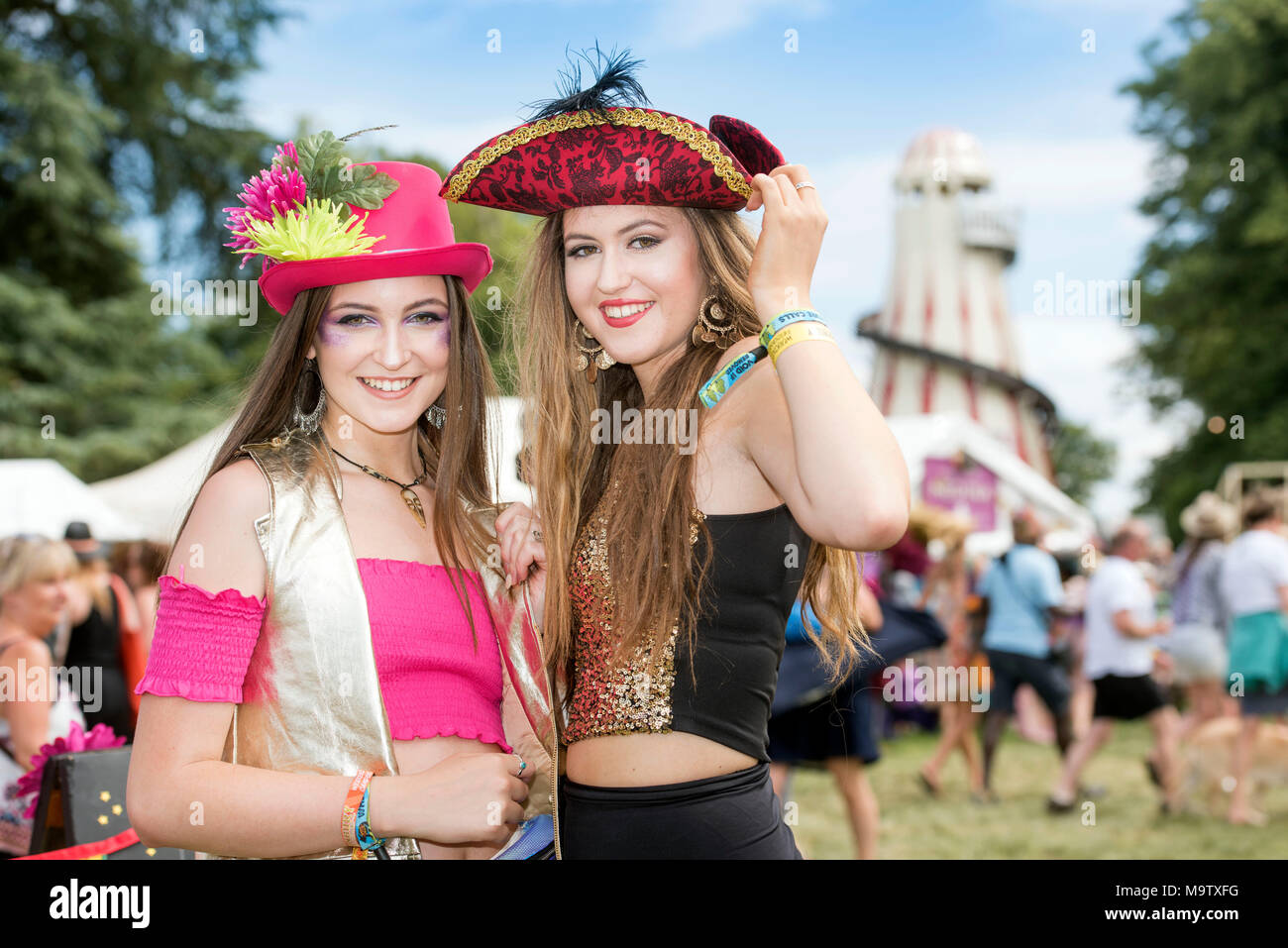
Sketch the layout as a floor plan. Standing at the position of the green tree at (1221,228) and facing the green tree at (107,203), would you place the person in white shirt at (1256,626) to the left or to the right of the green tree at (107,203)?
left

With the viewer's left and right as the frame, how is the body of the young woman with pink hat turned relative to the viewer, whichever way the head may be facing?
facing the viewer and to the right of the viewer

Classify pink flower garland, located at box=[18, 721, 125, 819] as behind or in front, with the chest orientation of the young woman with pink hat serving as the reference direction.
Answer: behind

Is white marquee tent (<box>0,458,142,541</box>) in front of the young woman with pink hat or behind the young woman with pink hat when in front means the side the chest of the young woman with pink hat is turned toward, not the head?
behind
